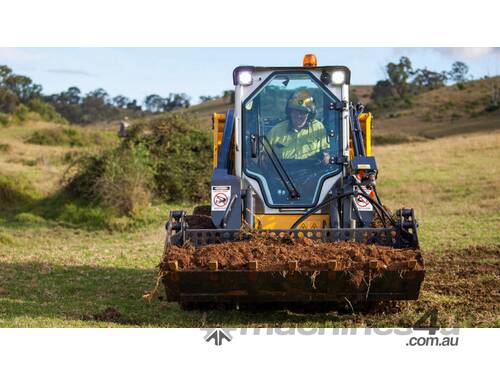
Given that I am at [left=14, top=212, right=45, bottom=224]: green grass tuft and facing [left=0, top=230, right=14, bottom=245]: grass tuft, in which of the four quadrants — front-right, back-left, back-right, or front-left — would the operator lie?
front-left

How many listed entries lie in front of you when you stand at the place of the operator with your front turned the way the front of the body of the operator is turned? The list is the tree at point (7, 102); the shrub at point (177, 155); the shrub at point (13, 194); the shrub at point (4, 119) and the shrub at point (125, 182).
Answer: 0

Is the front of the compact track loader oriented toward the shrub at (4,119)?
no

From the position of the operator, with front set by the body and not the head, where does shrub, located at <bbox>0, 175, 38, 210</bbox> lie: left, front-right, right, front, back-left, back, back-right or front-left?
back-right

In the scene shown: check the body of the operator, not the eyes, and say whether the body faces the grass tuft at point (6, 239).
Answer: no

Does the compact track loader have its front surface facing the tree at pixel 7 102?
no

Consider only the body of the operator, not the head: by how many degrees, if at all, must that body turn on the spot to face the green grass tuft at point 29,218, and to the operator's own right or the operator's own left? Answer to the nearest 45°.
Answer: approximately 135° to the operator's own right

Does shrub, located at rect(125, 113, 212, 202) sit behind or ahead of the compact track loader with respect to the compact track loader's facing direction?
behind

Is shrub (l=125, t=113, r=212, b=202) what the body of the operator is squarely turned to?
no

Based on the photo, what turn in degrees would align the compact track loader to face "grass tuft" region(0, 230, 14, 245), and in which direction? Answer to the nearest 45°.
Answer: approximately 135° to its right

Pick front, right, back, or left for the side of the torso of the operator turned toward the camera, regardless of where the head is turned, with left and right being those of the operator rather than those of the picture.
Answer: front
